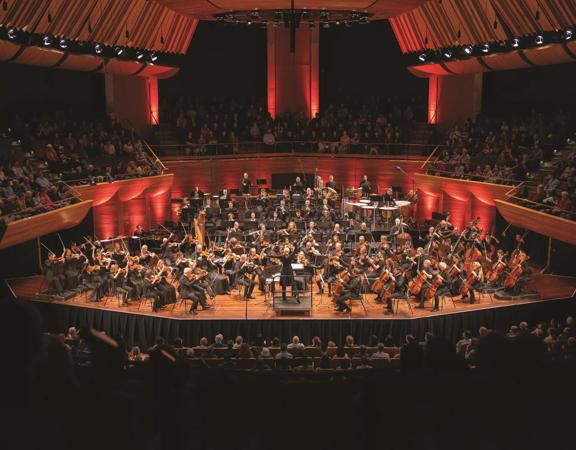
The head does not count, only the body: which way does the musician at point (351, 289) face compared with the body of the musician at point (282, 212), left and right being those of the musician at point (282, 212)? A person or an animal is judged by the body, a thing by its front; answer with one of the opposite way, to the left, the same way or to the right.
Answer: to the right

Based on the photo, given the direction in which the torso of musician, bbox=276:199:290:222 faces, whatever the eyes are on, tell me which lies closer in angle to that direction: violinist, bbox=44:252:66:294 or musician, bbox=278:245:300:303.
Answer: the musician

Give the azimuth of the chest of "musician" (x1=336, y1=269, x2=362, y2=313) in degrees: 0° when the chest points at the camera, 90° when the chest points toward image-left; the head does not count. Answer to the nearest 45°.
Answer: approximately 90°

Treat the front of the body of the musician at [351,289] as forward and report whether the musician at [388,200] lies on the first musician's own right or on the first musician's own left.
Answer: on the first musician's own right

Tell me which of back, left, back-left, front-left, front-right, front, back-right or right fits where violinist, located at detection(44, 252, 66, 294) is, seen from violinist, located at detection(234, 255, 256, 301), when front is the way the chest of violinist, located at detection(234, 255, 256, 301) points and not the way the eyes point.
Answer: back

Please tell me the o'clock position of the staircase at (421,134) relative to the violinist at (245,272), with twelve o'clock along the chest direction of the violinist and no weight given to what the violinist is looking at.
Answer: The staircase is roughly at 10 o'clock from the violinist.

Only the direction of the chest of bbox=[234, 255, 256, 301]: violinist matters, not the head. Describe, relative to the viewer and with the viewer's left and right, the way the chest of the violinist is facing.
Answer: facing to the right of the viewer

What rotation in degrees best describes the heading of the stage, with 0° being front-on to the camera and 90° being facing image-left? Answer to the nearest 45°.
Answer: approximately 0°

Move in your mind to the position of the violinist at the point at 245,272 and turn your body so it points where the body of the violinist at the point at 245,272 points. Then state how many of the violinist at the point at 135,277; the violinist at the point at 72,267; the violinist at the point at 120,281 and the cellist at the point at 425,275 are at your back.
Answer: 3
